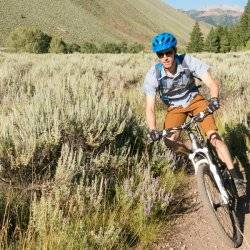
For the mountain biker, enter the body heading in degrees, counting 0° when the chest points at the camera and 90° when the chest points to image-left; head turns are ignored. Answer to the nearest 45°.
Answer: approximately 0°
